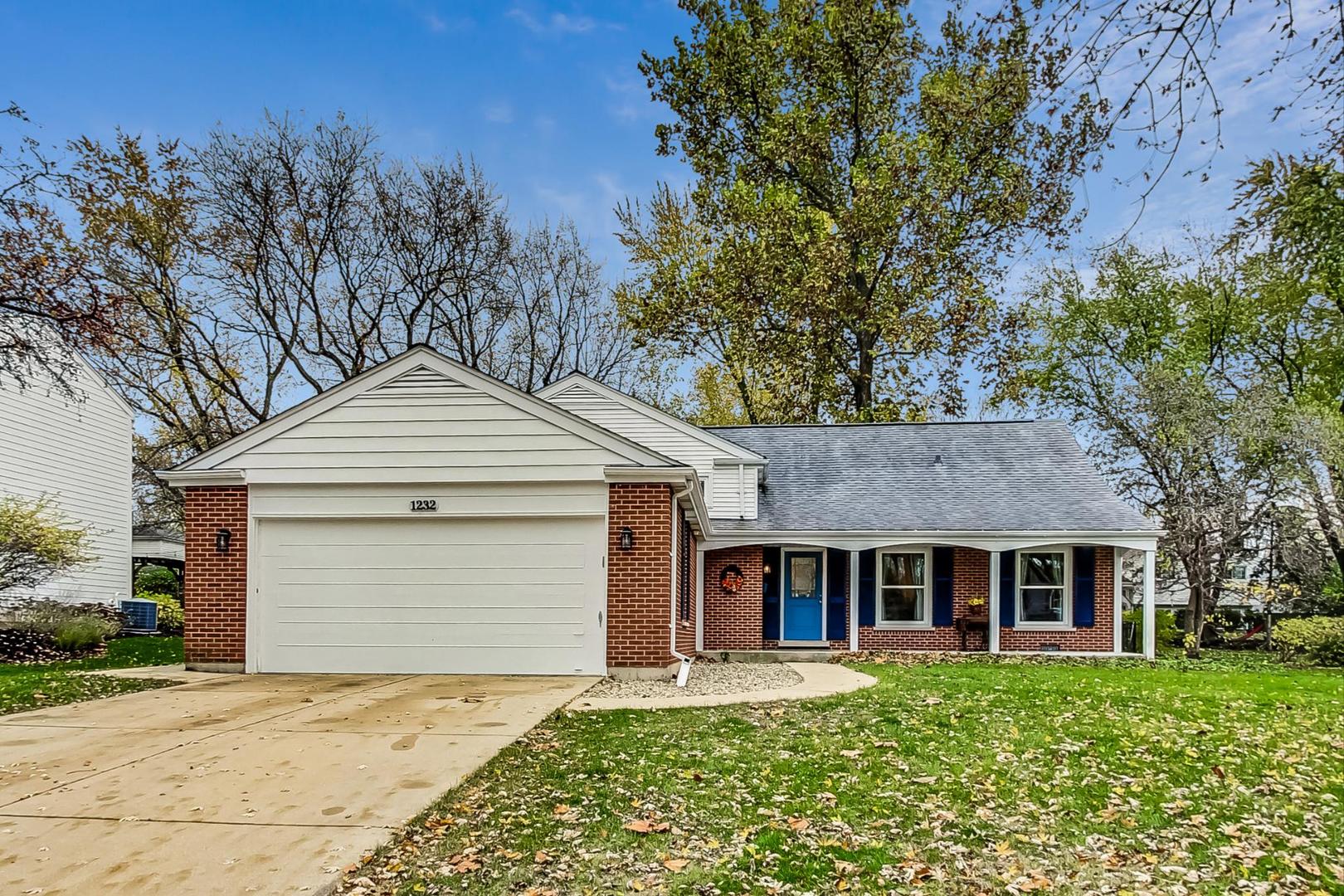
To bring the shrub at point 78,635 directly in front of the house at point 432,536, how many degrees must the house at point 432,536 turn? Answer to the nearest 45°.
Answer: approximately 135° to its right

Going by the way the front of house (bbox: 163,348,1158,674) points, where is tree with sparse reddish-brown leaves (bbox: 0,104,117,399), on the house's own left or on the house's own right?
on the house's own right

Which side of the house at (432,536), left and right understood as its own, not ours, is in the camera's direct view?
front

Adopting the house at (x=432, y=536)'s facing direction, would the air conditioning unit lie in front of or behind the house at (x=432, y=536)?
behind

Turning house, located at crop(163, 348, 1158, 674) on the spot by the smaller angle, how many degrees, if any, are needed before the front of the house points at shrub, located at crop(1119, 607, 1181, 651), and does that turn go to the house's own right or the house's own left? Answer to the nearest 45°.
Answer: approximately 135° to the house's own left

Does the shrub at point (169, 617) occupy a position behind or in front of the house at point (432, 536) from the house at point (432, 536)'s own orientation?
behind
